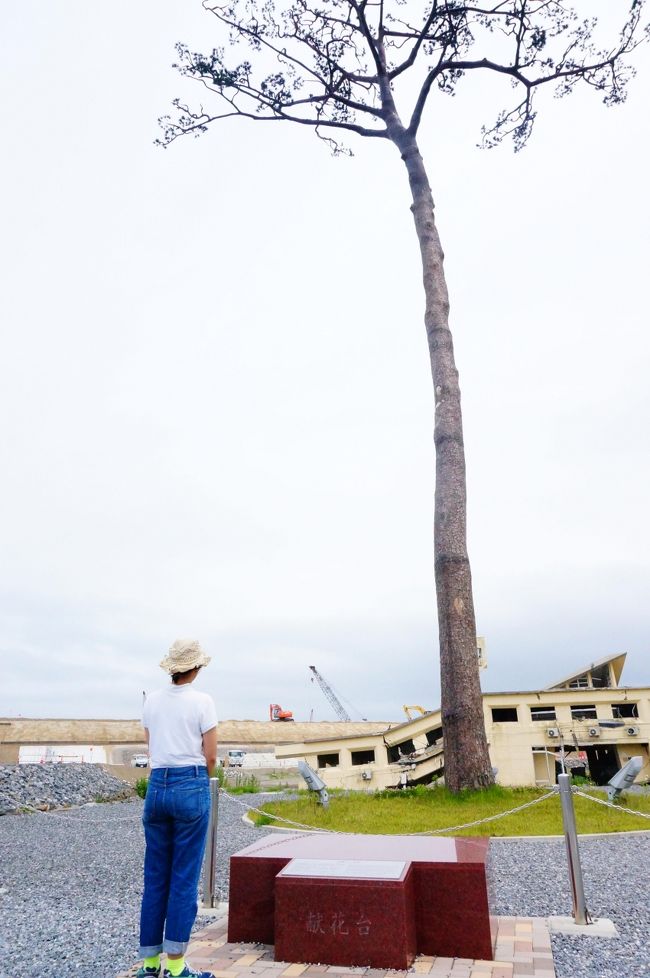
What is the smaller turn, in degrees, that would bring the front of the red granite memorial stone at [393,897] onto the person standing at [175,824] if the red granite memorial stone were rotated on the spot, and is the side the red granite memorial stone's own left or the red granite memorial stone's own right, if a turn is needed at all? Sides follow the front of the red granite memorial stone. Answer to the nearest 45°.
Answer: approximately 45° to the red granite memorial stone's own right

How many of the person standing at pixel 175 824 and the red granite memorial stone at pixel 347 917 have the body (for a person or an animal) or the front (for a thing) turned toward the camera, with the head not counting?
1

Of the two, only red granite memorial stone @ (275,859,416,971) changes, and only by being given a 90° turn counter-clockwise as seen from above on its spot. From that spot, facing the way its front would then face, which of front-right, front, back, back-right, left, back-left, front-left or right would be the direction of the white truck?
left

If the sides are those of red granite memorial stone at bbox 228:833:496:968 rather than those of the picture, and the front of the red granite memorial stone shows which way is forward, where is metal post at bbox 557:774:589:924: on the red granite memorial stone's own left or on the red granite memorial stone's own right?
on the red granite memorial stone's own left

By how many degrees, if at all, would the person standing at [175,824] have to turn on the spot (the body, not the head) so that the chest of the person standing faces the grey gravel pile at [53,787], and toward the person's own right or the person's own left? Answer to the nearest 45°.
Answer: approximately 45° to the person's own left

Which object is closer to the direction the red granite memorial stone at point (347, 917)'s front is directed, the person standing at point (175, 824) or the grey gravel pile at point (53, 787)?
the person standing

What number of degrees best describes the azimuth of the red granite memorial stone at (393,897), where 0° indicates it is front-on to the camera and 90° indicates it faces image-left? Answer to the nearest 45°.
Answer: approximately 0°

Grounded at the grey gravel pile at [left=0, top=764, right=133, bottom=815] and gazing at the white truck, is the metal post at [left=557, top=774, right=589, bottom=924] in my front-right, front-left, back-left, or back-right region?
back-right

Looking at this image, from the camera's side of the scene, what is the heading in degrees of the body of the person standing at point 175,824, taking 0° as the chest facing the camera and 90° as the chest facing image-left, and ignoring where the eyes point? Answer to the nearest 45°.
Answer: approximately 225°

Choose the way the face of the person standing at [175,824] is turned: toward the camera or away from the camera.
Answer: away from the camera

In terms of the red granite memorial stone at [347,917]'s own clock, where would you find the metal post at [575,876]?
The metal post is roughly at 8 o'clock from the red granite memorial stone.

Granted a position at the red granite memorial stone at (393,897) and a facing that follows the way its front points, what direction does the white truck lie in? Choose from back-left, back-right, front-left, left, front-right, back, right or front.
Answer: back

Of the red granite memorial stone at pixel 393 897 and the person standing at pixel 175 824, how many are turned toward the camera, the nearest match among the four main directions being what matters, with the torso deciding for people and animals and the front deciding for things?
1
